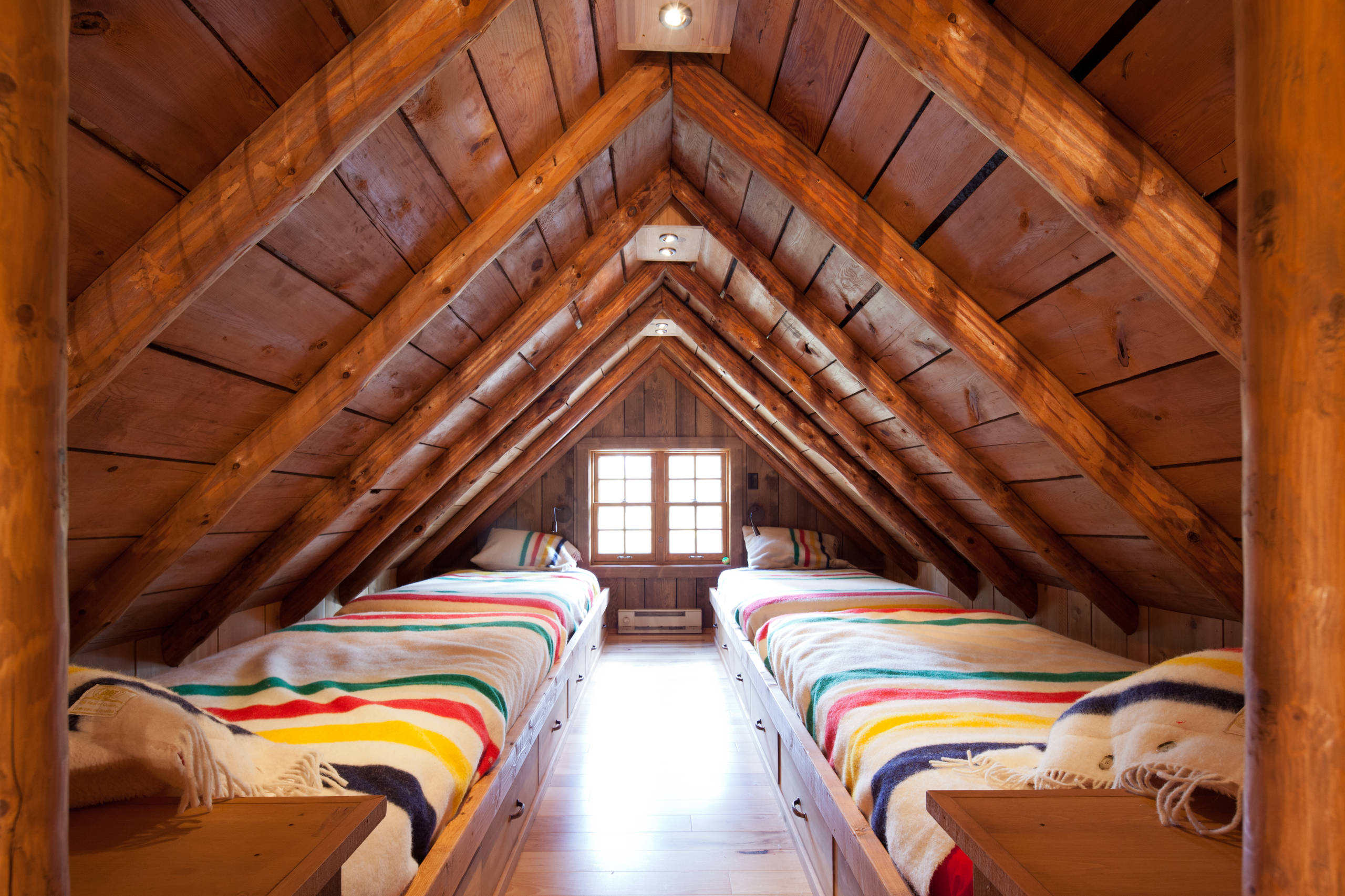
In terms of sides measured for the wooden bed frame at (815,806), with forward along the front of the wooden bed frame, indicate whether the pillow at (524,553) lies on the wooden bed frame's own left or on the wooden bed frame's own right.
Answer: on the wooden bed frame's own right

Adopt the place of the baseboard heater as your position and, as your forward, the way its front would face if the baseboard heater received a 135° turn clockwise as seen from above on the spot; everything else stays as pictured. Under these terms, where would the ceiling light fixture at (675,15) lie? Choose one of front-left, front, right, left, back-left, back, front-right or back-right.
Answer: back-left

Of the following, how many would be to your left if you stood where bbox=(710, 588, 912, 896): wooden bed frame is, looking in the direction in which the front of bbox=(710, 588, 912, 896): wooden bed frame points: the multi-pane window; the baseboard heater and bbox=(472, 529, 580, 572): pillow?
0

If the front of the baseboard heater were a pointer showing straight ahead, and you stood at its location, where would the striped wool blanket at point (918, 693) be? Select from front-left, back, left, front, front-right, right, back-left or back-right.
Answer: front

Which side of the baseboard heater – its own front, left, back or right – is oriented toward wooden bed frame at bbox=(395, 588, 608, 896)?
front

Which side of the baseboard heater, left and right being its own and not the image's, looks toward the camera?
front

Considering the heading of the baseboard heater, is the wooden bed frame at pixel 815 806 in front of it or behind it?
in front

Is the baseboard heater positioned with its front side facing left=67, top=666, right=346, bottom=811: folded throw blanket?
yes
